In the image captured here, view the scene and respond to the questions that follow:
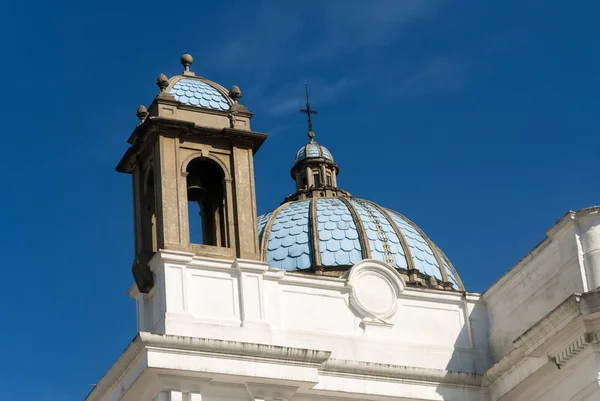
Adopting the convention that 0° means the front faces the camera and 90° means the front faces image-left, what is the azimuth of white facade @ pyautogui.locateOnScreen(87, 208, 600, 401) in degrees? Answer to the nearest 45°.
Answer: approximately 0°

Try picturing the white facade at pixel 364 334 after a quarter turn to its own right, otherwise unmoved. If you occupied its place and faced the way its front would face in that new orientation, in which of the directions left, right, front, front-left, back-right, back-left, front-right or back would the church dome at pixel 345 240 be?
right
